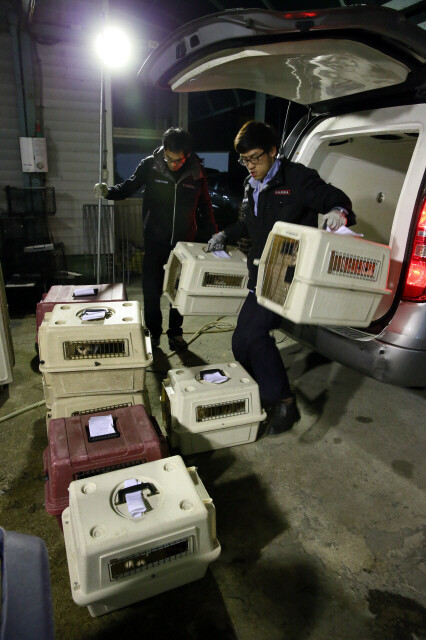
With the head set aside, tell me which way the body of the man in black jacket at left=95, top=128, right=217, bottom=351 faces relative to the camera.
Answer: toward the camera

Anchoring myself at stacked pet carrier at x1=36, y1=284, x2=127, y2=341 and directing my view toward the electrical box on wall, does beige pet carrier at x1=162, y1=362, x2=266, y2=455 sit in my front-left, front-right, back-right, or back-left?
back-right

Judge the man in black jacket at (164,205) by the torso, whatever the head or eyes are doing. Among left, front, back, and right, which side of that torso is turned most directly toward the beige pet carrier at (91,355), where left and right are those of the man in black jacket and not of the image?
front

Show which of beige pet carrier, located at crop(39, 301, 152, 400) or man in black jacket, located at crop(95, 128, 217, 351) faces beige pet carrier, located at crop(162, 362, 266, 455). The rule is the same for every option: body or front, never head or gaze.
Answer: the man in black jacket

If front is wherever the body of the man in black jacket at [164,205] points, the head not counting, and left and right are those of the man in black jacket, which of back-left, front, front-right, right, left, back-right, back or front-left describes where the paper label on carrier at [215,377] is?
front

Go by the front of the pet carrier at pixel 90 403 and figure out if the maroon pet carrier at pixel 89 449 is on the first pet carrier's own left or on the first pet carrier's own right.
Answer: on the first pet carrier's own left

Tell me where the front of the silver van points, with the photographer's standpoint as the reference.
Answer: facing away from the viewer and to the right of the viewer

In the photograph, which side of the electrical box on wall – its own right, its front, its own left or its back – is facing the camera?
front

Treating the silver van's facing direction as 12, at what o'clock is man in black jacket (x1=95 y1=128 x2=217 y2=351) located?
The man in black jacket is roughly at 9 o'clock from the silver van.

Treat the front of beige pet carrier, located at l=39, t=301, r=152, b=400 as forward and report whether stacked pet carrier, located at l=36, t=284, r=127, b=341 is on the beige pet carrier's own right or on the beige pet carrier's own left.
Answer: on the beige pet carrier's own right

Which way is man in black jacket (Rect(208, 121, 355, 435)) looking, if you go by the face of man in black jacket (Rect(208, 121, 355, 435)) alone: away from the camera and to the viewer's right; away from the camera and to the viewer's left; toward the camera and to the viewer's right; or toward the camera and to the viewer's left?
toward the camera and to the viewer's left

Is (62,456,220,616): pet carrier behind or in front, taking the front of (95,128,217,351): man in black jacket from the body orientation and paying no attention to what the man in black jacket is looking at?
in front
